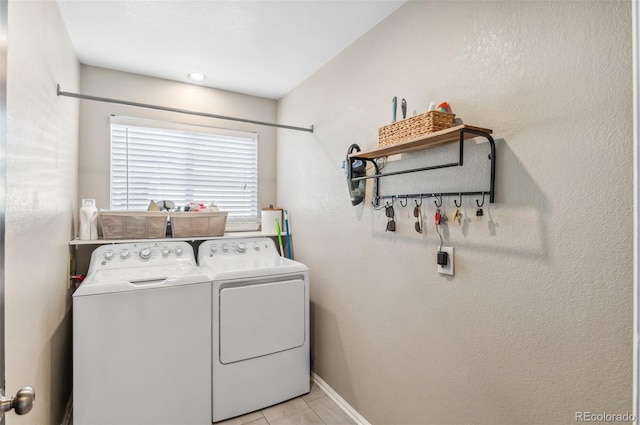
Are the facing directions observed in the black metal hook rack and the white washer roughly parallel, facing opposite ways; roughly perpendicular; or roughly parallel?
roughly perpendicular

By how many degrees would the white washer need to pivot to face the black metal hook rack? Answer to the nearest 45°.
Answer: approximately 45° to its left

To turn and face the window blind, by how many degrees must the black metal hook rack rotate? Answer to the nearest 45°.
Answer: approximately 45° to its right

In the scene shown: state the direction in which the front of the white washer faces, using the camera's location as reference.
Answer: facing the viewer

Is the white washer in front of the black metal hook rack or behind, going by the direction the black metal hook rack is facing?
in front

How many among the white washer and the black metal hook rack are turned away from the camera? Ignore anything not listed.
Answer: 0

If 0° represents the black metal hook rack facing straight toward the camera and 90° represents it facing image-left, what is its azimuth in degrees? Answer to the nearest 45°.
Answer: approximately 45°
